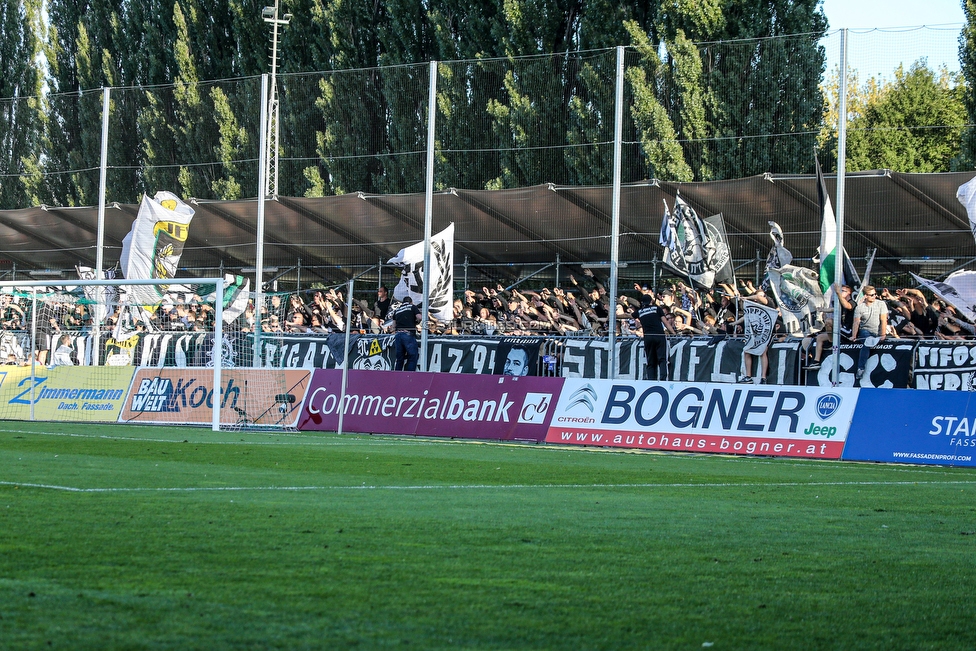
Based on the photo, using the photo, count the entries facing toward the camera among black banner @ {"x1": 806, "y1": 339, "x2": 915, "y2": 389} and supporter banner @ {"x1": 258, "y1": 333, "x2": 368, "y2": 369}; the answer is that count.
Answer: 2

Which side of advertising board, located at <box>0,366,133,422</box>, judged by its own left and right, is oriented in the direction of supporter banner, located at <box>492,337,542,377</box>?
left

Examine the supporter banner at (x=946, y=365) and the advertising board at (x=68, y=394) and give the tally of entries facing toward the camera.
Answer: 2

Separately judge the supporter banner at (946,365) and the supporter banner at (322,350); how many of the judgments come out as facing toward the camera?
2

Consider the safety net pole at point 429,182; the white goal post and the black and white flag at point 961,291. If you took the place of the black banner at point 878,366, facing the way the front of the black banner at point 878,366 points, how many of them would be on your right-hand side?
2

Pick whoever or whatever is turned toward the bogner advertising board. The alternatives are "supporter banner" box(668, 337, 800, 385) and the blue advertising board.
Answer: the supporter banner

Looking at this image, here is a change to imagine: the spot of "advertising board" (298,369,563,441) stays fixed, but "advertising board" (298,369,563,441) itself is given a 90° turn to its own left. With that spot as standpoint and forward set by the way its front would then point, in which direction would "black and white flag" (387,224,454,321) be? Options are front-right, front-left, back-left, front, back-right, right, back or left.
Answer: left

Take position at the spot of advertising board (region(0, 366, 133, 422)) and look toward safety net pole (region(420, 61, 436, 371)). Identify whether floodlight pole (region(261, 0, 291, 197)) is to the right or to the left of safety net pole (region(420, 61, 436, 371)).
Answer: left

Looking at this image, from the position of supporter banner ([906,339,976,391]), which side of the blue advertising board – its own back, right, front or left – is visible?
back

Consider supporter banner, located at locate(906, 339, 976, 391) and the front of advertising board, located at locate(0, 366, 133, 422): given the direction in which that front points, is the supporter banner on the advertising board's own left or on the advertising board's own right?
on the advertising board's own left

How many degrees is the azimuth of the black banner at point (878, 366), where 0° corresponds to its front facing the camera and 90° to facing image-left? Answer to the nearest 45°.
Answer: approximately 0°
